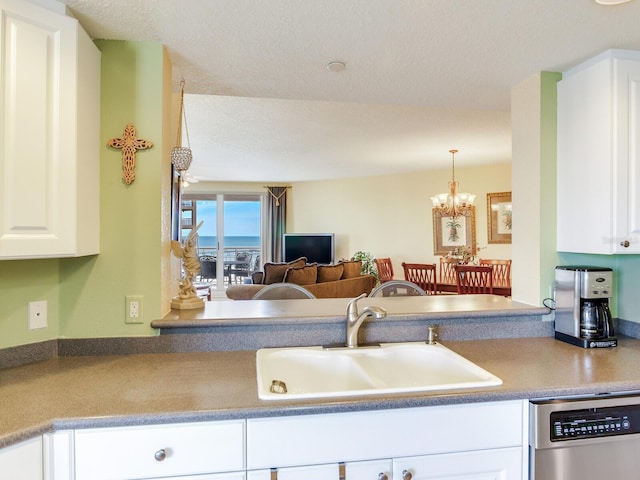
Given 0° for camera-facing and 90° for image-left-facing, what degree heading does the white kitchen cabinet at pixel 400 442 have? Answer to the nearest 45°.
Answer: approximately 0°

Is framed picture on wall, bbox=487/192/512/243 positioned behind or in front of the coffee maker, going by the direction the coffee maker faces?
behind

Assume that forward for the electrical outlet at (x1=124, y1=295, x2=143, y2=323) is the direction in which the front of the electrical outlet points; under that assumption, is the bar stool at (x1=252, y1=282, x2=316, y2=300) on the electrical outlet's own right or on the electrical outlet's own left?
on the electrical outlet's own left

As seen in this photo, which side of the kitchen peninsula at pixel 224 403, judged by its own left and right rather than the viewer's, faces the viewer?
front

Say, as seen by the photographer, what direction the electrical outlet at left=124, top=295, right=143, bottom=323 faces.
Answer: facing the viewer

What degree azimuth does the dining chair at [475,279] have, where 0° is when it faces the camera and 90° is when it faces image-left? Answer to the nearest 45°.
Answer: approximately 180°

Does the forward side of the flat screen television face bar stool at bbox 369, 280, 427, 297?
yes

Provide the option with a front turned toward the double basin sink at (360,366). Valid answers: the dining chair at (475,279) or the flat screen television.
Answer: the flat screen television

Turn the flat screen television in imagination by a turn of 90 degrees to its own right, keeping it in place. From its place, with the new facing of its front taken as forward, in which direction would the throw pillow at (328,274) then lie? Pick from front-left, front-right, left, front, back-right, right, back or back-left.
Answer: left

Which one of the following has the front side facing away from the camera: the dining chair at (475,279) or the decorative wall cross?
the dining chair
